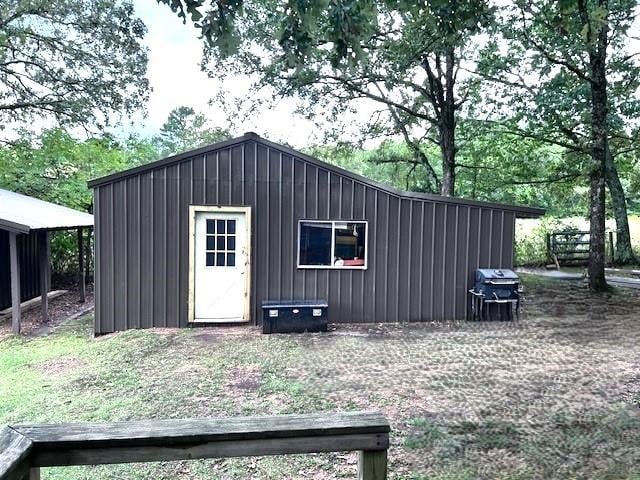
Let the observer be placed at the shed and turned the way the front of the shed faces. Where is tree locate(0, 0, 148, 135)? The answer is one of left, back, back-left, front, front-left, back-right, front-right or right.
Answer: back-right

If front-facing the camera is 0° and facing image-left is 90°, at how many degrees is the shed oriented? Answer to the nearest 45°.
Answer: approximately 0°

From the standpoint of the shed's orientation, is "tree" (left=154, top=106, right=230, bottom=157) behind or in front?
behind

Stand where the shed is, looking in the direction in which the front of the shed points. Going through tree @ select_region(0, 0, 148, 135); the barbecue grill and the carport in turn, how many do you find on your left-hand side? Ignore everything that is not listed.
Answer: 1

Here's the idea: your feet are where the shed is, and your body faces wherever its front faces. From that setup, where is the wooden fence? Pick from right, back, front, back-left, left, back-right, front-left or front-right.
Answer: back-left

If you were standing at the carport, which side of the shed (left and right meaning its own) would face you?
right

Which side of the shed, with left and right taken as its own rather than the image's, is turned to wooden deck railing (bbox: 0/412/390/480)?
front

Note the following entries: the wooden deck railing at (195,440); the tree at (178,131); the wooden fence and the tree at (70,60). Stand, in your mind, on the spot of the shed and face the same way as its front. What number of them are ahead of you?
1
